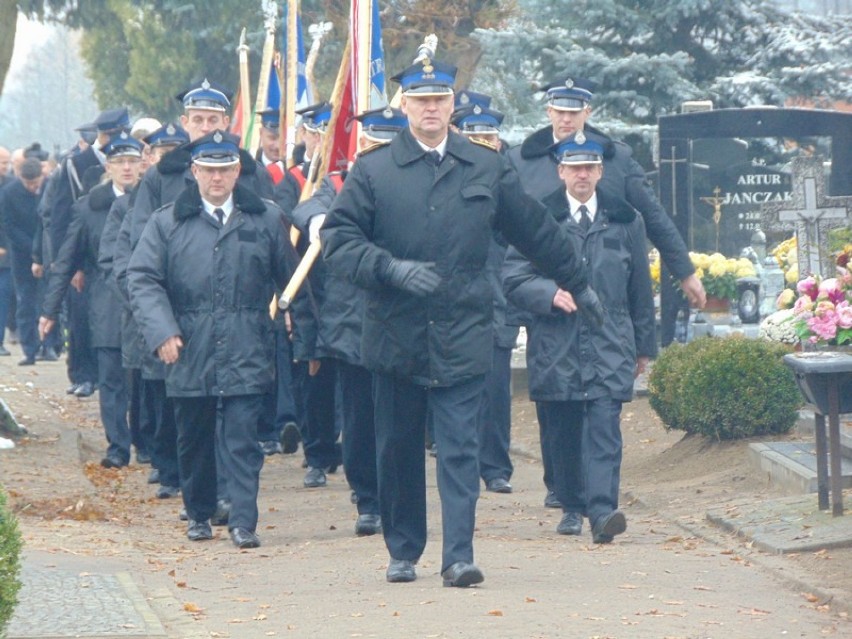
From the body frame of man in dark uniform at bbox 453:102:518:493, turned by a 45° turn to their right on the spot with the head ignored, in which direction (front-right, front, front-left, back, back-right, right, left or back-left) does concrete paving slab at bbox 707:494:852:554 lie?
left

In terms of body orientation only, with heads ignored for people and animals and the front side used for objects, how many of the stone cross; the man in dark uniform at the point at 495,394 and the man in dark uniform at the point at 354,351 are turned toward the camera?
3

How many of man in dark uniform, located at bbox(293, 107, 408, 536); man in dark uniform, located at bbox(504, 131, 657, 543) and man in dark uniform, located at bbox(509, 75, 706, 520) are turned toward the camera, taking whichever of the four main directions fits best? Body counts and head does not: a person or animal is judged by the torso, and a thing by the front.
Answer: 3

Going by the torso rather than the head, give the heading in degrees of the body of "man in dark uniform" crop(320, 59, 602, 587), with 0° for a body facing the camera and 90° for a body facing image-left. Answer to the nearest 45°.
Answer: approximately 0°

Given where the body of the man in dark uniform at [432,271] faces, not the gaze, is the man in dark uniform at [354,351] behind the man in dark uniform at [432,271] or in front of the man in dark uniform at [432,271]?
behind

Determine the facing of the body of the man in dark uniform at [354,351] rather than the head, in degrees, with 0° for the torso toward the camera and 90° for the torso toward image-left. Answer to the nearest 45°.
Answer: approximately 0°

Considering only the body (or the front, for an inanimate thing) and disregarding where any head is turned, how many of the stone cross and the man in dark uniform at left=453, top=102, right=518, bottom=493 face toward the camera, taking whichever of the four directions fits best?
2

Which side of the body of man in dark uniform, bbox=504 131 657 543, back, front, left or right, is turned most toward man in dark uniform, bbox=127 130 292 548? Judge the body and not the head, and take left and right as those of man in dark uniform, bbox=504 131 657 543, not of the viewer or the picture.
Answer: right
